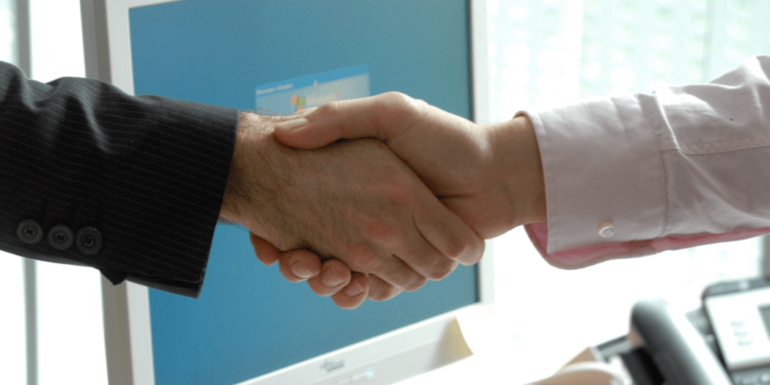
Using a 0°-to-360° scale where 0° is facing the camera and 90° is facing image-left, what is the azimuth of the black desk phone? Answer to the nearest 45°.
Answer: approximately 315°

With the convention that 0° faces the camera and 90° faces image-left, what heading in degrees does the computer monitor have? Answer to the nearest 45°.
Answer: approximately 315°
